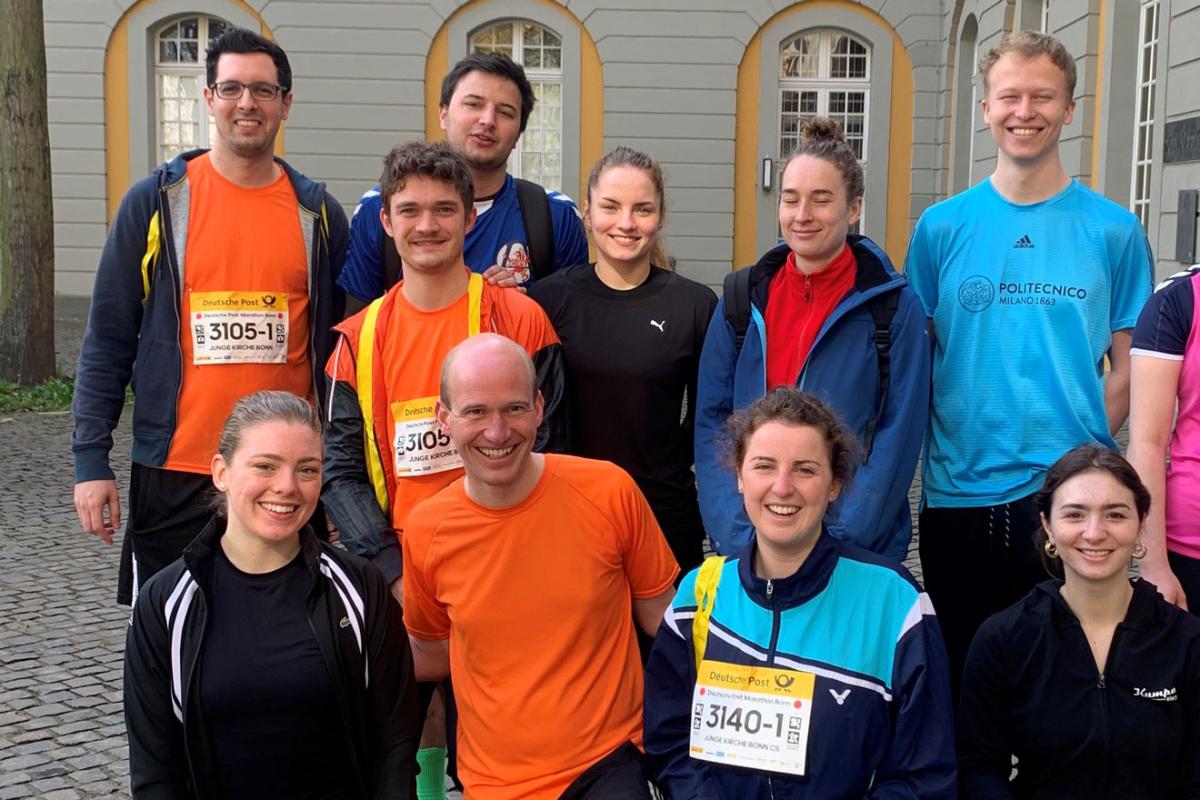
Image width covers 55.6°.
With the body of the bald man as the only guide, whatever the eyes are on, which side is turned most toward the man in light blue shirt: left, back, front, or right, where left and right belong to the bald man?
left

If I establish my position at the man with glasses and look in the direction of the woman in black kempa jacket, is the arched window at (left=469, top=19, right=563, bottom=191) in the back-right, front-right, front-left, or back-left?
back-left

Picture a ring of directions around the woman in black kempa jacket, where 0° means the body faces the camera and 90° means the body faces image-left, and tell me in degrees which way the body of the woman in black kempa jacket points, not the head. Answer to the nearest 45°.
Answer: approximately 0°

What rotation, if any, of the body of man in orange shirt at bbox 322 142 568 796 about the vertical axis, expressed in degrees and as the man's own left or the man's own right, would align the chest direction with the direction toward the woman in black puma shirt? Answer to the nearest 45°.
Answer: approximately 90° to the man's own left

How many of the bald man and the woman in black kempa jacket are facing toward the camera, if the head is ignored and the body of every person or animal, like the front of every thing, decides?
2

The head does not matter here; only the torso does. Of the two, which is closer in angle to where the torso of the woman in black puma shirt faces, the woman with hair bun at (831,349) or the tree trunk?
the woman with hair bun

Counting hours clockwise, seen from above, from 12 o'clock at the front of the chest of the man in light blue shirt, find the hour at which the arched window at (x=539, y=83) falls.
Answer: The arched window is roughly at 5 o'clock from the man in light blue shirt.

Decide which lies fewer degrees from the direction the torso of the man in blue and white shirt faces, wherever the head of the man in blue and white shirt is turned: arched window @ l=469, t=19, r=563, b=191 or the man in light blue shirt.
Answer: the man in light blue shirt

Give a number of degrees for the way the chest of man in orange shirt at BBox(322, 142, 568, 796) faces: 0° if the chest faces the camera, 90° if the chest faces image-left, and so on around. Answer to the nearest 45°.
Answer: approximately 0°
